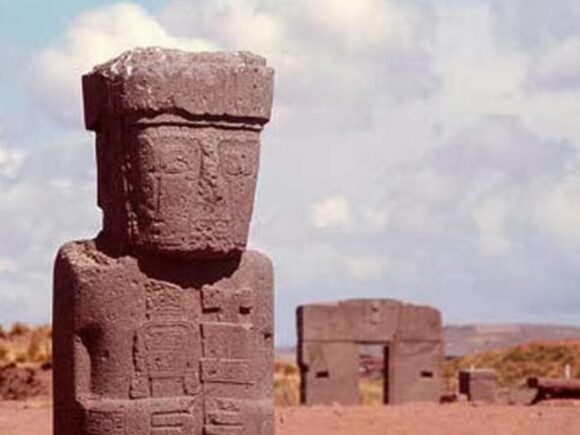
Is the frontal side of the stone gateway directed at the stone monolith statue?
yes

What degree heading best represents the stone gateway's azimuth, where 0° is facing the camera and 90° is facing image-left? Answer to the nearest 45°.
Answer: approximately 0°

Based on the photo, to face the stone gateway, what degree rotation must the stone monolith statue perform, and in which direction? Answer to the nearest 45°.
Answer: approximately 135° to its left

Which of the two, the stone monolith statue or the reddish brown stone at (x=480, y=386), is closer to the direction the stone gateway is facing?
the stone monolith statue

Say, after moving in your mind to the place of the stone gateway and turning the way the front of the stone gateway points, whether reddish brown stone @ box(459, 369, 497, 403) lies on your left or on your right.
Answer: on your left
